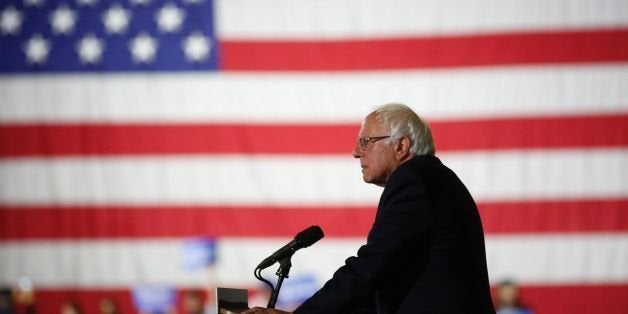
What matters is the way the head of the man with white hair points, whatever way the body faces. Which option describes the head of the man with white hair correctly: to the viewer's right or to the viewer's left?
to the viewer's left

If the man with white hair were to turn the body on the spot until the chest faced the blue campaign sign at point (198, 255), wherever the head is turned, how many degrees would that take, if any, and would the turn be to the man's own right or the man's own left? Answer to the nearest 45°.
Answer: approximately 90° to the man's own right

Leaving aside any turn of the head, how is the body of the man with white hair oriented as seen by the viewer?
to the viewer's left

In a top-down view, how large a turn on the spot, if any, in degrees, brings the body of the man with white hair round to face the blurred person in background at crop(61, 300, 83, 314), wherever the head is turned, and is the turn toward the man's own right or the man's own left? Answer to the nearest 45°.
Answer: approximately 45° to the man's own right

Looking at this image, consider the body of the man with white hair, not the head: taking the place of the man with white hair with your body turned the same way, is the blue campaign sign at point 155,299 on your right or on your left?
on your right

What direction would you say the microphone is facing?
to the viewer's right

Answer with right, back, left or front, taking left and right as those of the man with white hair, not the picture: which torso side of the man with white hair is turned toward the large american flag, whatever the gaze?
right

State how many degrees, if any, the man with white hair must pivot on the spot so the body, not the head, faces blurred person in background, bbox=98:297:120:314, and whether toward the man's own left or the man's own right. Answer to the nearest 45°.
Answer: approximately 45° to the man's own right

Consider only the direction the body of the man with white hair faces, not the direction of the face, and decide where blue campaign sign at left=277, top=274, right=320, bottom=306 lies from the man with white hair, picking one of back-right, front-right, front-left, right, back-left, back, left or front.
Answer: right

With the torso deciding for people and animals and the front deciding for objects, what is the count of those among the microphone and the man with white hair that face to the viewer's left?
1

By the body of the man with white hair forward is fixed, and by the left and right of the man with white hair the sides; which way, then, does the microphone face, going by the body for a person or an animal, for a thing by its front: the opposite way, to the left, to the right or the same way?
the opposite way
